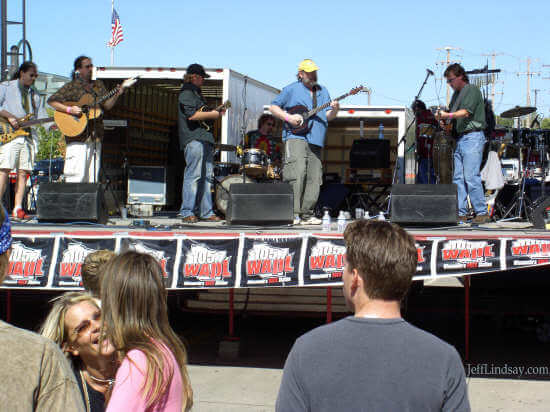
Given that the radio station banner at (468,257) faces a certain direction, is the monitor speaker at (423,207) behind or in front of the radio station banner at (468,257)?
behind

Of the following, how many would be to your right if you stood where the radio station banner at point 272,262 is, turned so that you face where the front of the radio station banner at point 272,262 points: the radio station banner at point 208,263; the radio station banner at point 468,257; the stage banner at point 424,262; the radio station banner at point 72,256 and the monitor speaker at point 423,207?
2

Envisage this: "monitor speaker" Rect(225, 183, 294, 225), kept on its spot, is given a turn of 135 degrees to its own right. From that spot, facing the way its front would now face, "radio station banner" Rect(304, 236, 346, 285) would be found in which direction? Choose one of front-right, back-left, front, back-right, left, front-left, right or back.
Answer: front

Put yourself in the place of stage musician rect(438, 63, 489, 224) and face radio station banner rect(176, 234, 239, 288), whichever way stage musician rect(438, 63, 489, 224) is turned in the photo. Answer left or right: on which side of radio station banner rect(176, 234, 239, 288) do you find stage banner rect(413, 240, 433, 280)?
left

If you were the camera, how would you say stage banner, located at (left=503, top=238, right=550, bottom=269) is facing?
facing the viewer

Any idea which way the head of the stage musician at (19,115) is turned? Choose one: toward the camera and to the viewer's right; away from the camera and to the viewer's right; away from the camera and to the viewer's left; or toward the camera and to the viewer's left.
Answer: toward the camera and to the viewer's right

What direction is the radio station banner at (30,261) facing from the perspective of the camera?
toward the camera

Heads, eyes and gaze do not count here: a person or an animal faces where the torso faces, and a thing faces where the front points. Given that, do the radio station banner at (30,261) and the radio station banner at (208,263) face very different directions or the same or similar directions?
same or similar directions

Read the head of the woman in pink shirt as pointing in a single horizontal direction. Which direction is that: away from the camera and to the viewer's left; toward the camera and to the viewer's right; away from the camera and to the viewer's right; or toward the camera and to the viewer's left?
away from the camera and to the viewer's left

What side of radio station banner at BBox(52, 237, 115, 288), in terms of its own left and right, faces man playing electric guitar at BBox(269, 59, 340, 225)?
left

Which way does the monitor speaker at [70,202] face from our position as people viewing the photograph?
facing away from the viewer

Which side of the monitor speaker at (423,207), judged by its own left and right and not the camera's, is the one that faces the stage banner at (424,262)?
back

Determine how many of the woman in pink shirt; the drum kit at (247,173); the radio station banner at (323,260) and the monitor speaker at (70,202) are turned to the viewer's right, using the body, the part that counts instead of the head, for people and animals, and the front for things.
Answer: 0

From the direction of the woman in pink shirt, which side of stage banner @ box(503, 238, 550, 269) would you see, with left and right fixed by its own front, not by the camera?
front

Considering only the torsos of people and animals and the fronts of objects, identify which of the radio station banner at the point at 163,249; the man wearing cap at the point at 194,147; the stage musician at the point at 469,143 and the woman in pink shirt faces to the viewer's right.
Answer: the man wearing cap

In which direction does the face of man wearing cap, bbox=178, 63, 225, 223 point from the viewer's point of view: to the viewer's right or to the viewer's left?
to the viewer's right

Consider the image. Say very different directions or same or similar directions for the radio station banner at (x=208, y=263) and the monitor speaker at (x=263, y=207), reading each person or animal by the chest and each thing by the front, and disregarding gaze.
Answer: very different directions

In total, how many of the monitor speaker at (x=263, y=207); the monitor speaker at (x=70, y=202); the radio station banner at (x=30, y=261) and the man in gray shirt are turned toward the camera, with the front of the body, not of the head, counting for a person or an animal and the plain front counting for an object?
1

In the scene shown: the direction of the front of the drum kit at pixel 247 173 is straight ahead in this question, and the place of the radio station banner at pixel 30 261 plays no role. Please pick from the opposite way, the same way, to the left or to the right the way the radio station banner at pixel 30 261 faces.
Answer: the same way

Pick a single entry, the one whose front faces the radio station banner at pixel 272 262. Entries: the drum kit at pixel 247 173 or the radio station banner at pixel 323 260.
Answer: the drum kit

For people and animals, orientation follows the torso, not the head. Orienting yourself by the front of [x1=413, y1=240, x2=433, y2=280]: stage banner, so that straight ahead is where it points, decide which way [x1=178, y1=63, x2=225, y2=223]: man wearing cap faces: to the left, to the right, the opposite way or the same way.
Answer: to the left
